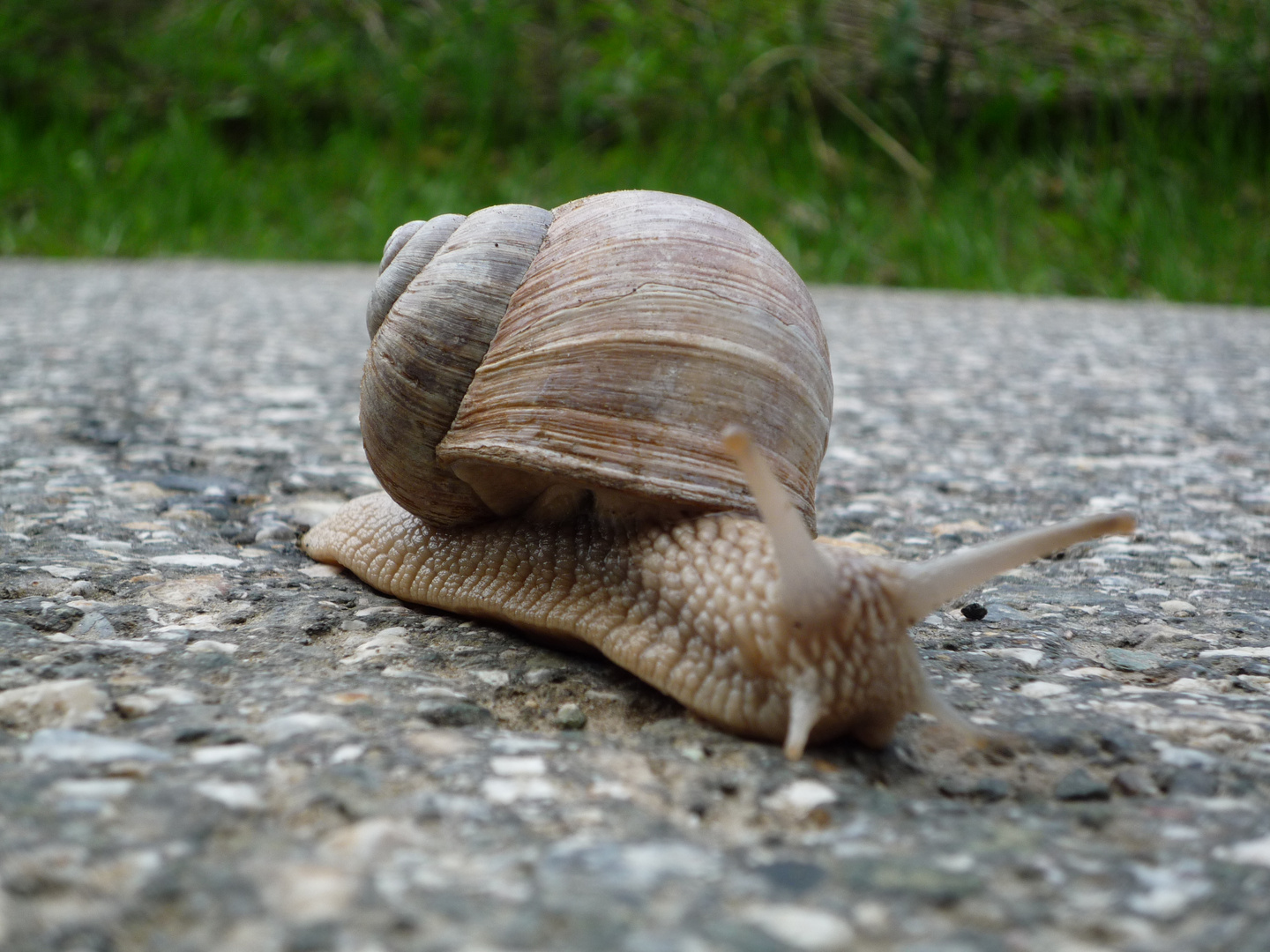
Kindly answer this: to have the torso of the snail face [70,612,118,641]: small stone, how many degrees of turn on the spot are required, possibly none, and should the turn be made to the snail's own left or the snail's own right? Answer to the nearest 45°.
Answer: approximately 135° to the snail's own right

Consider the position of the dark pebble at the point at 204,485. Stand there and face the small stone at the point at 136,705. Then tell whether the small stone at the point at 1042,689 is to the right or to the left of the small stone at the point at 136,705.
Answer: left

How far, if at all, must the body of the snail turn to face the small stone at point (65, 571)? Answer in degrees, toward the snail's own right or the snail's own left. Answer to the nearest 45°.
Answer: approximately 135° to the snail's own right

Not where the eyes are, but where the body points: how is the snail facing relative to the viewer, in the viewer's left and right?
facing the viewer and to the right of the viewer

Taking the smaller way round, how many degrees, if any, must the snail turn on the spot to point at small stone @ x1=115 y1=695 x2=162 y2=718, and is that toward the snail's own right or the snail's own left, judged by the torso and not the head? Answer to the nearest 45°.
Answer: approximately 90° to the snail's own right

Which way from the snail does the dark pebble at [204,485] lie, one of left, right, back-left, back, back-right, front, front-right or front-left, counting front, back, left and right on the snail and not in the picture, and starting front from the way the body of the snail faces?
back
